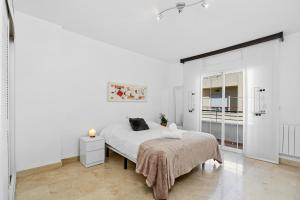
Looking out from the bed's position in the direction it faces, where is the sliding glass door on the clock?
The sliding glass door is roughly at 9 o'clock from the bed.

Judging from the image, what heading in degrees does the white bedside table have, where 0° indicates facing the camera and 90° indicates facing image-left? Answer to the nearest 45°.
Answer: approximately 315°

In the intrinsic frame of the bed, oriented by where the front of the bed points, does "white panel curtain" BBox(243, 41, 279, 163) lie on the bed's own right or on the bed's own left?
on the bed's own left

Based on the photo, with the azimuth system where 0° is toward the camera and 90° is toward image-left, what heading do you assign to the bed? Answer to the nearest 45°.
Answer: approximately 315°

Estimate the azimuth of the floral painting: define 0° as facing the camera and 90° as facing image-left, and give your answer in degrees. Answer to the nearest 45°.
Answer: approximately 315°
